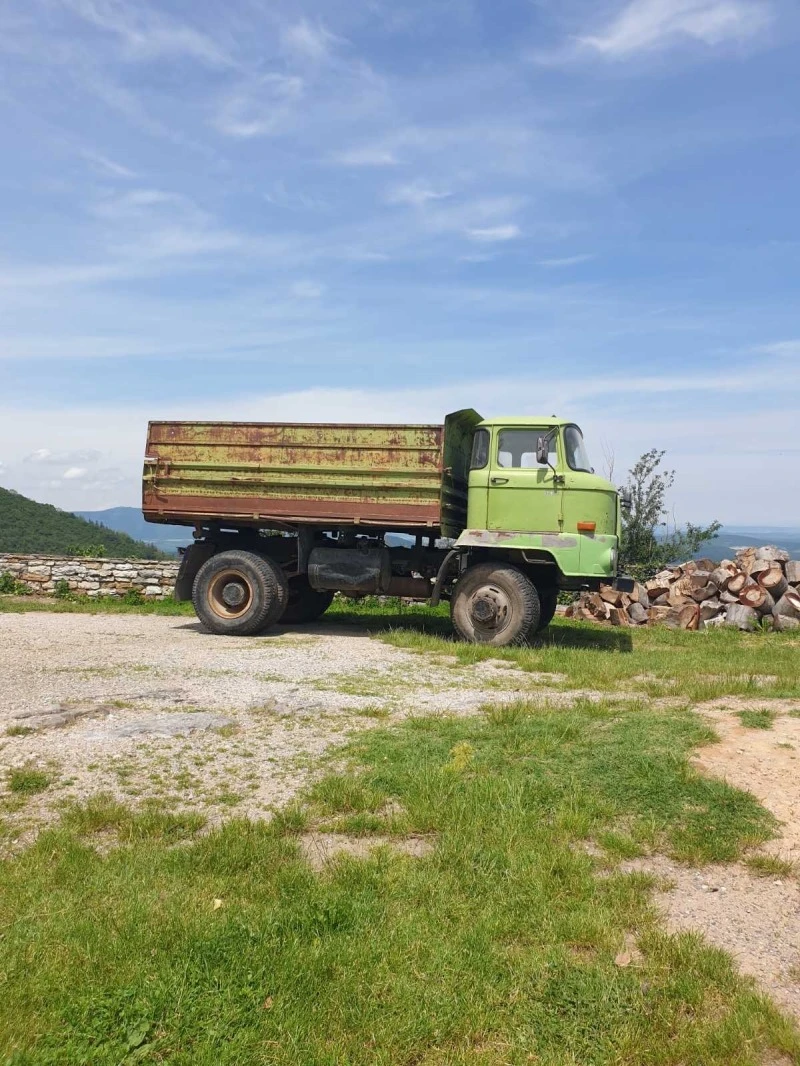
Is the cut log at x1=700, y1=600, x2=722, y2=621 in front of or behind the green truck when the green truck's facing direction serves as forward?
in front

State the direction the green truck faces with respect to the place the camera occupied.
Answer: facing to the right of the viewer

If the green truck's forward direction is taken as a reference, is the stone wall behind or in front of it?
behind

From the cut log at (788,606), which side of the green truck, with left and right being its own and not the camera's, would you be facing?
front

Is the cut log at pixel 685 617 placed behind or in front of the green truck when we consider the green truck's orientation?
in front

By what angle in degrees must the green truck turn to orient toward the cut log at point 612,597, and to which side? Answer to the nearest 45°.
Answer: approximately 45° to its left

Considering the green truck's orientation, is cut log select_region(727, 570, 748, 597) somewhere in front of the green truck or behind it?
in front

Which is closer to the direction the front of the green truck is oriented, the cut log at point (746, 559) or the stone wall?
the cut log

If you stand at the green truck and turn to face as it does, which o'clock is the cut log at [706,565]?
The cut log is roughly at 11 o'clock from the green truck.

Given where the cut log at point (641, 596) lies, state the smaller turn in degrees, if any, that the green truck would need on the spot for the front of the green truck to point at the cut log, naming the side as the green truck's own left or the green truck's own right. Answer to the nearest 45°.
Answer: approximately 45° to the green truck's own left
